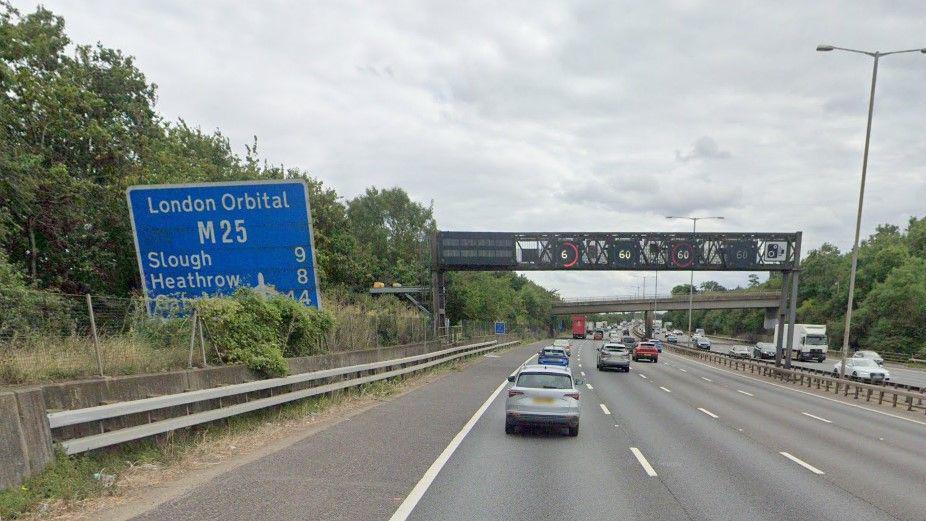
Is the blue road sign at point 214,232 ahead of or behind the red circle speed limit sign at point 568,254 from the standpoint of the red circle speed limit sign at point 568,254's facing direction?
ahead

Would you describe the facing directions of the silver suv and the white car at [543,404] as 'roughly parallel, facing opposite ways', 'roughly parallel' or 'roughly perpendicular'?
roughly parallel

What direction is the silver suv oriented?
away from the camera

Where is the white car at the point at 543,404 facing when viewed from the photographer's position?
facing away from the viewer

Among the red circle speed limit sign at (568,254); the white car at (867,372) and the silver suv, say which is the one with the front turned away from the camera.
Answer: the silver suv

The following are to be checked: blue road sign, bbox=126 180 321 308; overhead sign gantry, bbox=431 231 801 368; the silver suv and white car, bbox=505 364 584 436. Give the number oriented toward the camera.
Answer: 2

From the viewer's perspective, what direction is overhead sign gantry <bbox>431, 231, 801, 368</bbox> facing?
toward the camera

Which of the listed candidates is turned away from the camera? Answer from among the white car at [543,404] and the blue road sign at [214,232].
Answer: the white car

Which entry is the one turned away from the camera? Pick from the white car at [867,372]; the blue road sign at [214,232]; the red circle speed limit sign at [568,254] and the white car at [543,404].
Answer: the white car at [543,404]

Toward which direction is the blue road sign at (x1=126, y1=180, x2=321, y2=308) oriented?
toward the camera

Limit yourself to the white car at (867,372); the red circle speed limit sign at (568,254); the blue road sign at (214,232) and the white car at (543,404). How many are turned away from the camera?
1

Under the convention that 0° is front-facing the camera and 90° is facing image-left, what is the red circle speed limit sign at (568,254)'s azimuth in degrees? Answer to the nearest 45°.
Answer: approximately 0°

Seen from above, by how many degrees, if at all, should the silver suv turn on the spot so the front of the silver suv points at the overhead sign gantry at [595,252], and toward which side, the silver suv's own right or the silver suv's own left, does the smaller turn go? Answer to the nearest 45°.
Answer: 0° — it already faces it

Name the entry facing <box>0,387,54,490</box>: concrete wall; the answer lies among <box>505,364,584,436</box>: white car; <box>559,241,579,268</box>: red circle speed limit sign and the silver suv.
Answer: the red circle speed limit sign
